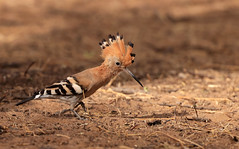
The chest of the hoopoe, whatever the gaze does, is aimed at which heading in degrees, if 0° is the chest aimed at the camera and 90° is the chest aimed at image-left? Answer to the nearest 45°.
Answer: approximately 270°
